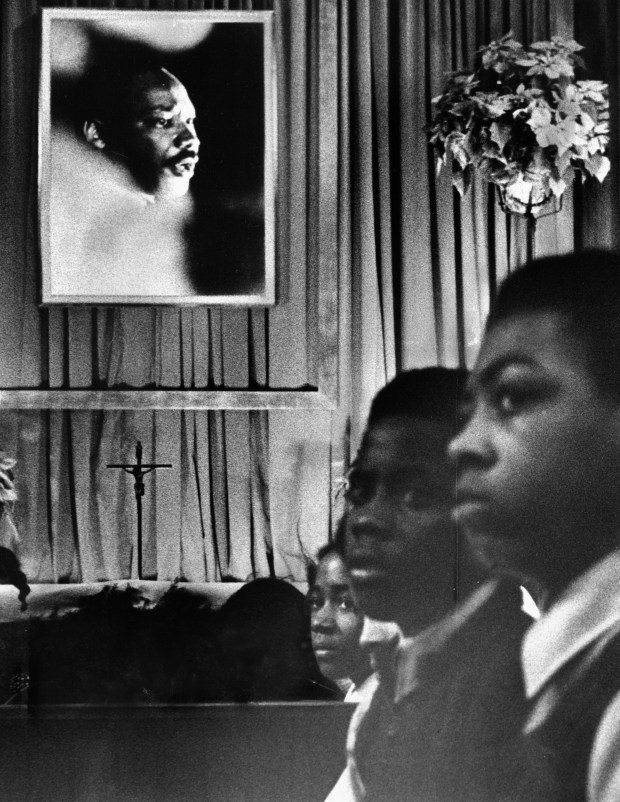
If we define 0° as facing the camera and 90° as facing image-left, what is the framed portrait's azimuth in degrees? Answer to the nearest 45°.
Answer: approximately 0°

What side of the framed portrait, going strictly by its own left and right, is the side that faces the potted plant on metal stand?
left
